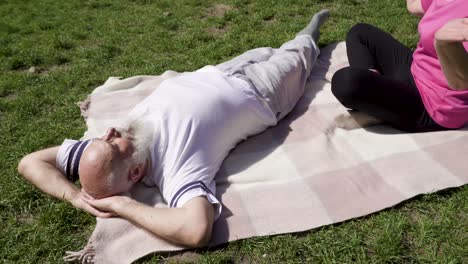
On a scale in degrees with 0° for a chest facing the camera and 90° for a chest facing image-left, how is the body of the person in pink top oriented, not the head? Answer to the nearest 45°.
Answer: approximately 90°

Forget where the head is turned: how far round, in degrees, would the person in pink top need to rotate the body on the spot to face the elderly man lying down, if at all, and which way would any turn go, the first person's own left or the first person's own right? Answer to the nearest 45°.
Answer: approximately 45° to the first person's own left
